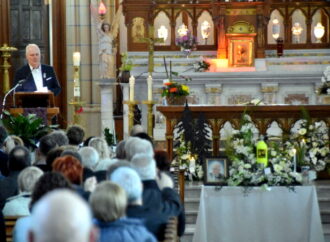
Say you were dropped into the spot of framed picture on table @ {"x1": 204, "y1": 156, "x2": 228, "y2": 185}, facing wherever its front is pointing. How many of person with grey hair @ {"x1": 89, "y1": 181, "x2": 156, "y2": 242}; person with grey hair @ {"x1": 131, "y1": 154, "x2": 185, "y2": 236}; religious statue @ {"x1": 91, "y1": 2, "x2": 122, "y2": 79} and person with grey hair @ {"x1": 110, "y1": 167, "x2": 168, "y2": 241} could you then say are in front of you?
3

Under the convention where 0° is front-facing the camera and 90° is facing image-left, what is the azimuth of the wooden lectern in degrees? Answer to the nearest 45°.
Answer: approximately 0°

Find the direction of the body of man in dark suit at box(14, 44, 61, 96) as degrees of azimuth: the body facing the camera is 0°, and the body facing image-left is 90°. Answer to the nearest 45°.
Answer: approximately 0°

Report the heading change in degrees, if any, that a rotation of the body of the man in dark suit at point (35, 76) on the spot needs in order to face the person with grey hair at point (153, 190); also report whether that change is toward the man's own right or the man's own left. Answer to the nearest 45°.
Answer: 0° — they already face them

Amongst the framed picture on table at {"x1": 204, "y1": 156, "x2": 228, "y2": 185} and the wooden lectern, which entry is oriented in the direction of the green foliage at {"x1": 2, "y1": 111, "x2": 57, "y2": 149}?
the wooden lectern

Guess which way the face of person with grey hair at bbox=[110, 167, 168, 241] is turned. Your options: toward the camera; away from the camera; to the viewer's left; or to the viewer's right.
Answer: away from the camera
